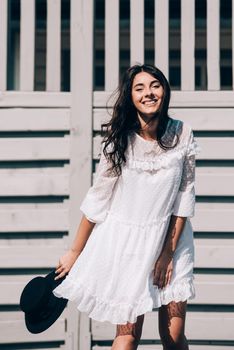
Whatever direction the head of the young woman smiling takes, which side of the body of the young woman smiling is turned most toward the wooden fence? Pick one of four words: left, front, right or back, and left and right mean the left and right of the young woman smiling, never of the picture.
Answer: back

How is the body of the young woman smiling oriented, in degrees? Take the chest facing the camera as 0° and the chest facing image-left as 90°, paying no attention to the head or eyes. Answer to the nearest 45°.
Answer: approximately 0°
